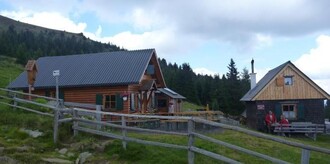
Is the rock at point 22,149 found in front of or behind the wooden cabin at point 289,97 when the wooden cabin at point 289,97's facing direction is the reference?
in front

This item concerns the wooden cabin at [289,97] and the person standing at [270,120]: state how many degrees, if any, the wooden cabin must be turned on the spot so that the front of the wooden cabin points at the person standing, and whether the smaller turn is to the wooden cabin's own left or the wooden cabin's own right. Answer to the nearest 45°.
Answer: approximately 45° to the wooden cabin's own right

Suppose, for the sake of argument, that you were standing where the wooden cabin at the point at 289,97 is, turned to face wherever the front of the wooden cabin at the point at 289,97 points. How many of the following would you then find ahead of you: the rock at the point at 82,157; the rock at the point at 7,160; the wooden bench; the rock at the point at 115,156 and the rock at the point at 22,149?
5

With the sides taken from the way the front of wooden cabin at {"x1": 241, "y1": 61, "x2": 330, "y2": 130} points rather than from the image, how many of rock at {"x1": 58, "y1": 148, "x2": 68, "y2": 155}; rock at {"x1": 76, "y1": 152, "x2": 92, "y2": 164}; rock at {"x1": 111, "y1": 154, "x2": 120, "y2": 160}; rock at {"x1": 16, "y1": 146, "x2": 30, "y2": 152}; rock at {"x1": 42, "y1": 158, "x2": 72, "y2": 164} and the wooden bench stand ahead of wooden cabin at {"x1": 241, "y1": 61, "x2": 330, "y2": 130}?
6

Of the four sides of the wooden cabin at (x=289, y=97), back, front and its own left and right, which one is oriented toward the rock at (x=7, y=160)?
front

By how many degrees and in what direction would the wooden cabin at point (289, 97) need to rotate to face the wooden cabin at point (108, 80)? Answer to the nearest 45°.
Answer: approximately 45° to its right

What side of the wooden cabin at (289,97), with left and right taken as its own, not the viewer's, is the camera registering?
front

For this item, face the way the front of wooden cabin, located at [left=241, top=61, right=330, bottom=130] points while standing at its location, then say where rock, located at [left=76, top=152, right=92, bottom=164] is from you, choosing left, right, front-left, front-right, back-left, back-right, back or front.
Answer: front

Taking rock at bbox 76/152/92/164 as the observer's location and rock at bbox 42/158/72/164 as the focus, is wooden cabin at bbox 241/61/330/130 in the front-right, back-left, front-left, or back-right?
back-right

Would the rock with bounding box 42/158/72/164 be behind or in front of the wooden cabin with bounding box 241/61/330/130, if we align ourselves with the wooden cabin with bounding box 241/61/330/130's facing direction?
in front

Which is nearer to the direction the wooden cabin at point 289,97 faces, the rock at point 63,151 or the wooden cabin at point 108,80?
the rock

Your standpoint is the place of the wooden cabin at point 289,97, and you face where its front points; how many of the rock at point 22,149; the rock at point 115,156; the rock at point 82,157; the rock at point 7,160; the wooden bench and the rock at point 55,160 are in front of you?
6

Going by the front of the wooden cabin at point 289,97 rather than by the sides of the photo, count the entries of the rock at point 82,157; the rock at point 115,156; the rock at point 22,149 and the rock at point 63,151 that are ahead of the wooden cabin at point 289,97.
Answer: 4

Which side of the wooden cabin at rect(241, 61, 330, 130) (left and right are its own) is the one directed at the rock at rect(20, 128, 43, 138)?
front
